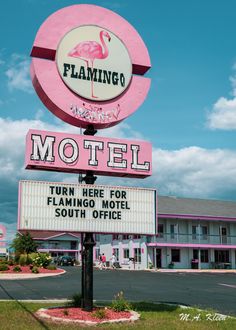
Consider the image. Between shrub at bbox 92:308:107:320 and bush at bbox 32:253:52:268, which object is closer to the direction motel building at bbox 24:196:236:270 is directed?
the shrub

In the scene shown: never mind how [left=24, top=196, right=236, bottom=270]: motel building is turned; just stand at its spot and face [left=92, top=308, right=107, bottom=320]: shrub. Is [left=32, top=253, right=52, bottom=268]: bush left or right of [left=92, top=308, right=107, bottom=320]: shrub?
right

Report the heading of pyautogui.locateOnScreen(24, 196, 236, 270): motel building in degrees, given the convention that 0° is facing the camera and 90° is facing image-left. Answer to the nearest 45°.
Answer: approximately 0°

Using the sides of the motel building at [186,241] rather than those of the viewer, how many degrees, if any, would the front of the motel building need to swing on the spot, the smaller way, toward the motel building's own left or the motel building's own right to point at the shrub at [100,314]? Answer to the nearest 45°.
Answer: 0° — it already faces it

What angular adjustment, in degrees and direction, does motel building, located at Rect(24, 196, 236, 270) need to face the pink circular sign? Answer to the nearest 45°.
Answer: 0° — it already faces it

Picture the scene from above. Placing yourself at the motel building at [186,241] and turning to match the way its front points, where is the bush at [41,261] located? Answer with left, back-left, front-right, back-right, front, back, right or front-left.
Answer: front-right
